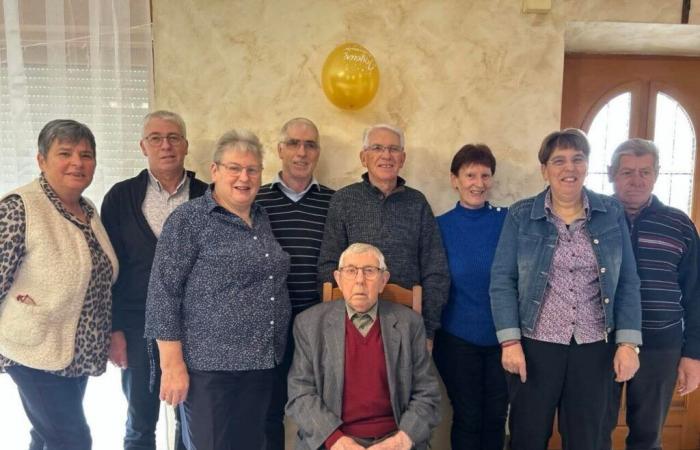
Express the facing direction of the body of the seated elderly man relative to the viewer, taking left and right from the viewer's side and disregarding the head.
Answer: facing the viewer

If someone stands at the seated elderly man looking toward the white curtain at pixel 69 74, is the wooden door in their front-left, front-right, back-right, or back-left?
back-right

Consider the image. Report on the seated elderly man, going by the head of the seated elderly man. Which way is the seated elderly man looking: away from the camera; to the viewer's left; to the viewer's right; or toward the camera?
toward the camera

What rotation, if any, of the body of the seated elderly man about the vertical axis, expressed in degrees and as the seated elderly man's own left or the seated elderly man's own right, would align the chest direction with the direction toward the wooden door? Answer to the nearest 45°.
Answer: approximately 135° to the seated elderly man's own left

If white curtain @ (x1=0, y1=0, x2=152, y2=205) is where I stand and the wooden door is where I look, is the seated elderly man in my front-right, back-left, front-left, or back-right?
front-right

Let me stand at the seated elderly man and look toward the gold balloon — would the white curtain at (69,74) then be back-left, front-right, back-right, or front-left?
front-left

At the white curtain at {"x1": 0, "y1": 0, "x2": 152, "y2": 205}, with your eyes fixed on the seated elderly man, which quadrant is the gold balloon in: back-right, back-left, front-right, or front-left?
front-left

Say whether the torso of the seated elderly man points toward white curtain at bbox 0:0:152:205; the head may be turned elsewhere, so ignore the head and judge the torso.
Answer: no
